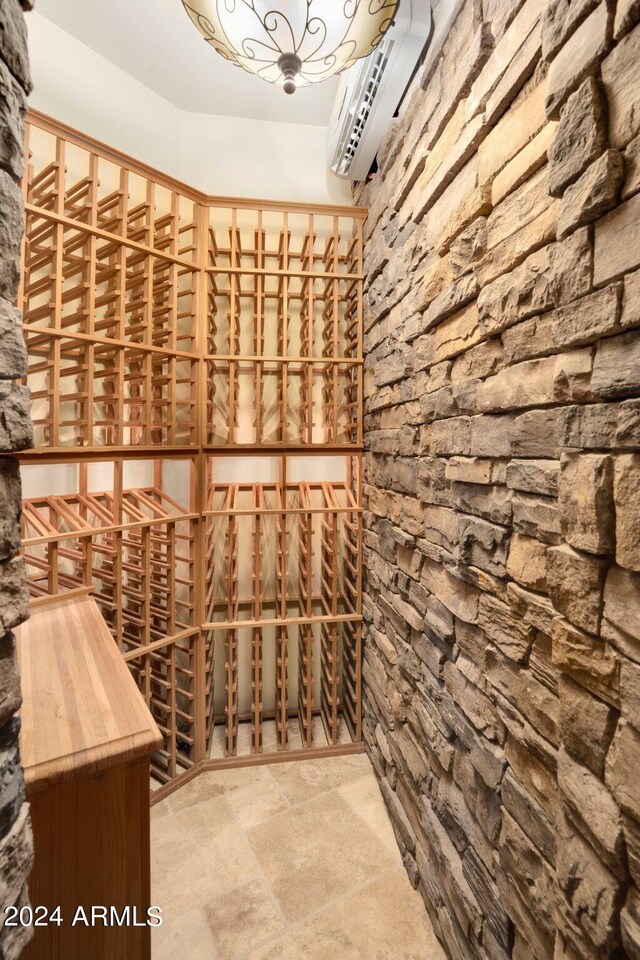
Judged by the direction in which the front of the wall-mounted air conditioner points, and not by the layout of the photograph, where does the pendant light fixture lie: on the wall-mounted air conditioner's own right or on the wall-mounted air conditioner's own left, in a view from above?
on the wall-mounted air conditioner's own left

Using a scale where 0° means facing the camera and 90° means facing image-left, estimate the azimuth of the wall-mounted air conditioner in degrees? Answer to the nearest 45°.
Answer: approximately 90°
